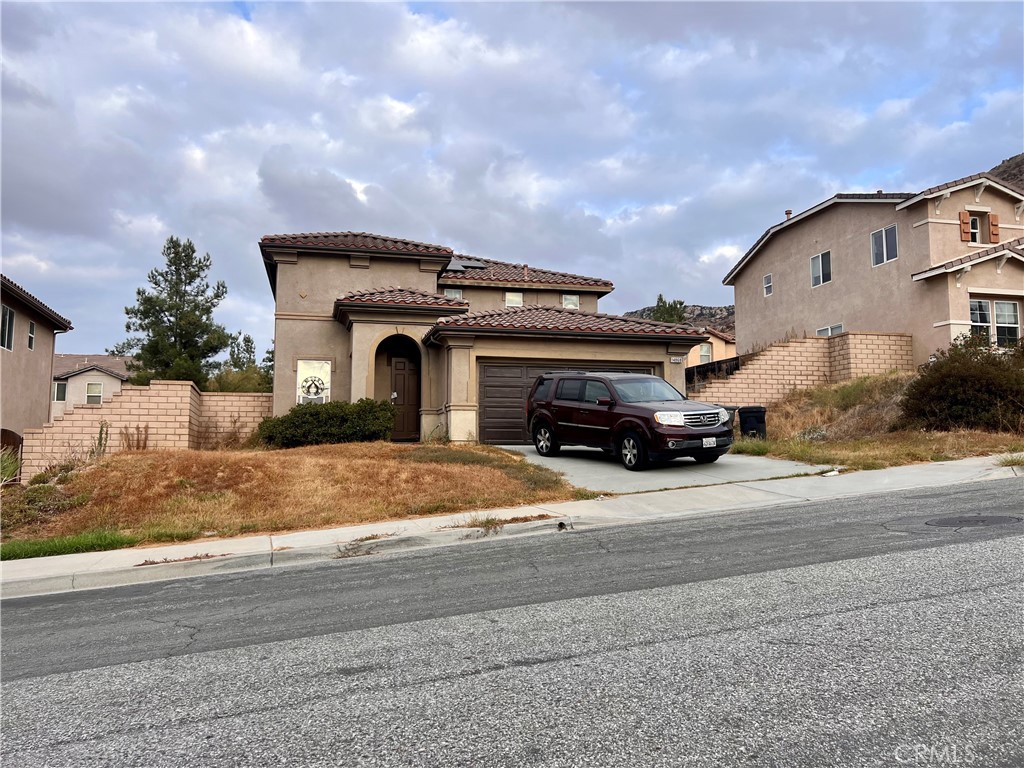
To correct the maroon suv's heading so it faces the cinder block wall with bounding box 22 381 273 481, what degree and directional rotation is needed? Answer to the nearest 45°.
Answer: approximately 135° to its right

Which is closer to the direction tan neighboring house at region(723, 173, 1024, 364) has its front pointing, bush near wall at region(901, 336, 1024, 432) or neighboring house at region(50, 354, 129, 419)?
the bush near wall

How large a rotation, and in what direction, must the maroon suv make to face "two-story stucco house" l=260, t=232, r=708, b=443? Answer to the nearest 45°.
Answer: approximately 180°

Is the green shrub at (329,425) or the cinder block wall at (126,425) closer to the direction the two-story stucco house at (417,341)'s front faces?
the green shrub

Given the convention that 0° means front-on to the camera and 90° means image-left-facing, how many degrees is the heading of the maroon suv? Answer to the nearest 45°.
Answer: approximately 315°

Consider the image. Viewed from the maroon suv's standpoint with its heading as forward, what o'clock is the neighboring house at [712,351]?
The neighboring house is roughly at 8 o'clock from the maroon suv.

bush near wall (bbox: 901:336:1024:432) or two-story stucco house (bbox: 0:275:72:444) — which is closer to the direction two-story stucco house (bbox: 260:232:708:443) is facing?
the bush near wall

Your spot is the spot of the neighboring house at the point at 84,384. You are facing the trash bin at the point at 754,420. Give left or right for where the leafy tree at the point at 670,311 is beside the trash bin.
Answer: left

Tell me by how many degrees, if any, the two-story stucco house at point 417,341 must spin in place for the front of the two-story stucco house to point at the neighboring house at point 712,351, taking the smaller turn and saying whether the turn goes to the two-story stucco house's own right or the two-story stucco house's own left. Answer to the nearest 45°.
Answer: approximately 135° to the two-story stucco house's own left

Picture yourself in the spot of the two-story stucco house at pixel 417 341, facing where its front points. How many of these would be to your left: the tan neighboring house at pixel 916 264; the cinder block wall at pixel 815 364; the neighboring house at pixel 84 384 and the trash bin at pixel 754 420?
3

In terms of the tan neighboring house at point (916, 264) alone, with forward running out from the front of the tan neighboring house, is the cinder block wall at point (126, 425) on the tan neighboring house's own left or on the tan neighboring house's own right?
on the tan neighboring house's own right
